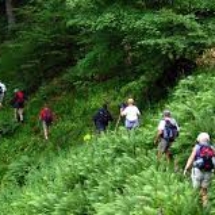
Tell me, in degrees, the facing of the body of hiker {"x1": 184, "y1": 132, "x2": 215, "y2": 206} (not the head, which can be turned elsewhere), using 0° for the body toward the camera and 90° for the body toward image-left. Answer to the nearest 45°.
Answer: approximately 135°

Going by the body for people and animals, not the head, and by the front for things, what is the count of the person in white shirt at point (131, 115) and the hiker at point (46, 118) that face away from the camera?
2

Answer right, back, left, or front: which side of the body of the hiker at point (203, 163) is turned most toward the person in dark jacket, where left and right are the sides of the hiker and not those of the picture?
front

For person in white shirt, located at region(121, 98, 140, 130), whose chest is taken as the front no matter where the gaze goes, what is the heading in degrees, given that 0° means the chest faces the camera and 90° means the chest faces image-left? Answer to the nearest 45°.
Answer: approximately 180°

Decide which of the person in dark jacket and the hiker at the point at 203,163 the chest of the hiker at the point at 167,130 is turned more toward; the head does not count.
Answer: the person in dark jacket

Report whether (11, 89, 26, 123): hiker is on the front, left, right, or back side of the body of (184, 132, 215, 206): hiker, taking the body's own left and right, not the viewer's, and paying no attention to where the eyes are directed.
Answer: front

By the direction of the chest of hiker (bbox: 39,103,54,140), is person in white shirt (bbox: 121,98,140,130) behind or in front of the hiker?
behind

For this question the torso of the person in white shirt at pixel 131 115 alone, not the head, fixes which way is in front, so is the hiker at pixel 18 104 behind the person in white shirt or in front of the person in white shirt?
in front

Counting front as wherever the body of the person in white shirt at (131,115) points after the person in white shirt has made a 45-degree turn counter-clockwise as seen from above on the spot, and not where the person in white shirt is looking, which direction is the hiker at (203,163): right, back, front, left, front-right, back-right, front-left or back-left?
back-left

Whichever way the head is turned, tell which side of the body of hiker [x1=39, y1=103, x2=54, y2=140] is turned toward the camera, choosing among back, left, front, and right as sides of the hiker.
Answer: back
